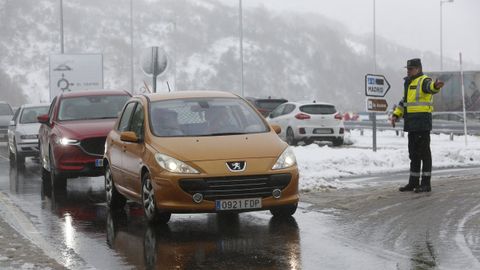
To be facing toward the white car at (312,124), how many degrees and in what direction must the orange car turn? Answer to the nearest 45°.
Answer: approximately 135° to its left

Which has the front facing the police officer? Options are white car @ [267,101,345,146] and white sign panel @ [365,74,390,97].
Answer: the white sign panel

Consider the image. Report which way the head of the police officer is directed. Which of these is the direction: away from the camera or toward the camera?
toward the camera

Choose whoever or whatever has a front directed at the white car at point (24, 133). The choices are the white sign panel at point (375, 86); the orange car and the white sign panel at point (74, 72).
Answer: the white sign panel at point (74, 72)

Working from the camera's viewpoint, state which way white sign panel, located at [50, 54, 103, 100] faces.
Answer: facing the viewer

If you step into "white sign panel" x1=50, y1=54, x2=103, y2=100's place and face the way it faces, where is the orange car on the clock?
The orange car is roughly at 12 o'clock from the white sign panel.

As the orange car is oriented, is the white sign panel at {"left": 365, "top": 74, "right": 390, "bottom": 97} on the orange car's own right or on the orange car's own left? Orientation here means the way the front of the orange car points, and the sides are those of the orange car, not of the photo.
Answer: on the orange car's own left

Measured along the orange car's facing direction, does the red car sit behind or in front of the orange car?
behind

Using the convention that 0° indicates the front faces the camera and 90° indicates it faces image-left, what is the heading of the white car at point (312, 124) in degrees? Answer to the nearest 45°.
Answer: approximately 135°

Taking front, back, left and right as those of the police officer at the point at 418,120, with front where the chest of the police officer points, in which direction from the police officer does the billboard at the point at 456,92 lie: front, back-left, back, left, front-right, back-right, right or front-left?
back-right

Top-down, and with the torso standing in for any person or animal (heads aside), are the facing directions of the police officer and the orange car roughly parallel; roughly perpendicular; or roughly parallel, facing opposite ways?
roughly perpendicular

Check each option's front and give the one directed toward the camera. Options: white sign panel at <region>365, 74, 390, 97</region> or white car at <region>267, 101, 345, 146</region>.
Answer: the white sign panel

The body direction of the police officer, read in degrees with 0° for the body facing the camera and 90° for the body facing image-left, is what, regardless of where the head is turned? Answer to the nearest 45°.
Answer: approximately 45°

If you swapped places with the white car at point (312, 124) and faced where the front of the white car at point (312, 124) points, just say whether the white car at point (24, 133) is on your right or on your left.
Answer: on your left

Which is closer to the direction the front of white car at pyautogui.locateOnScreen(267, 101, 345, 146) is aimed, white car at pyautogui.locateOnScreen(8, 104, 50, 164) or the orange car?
the white car

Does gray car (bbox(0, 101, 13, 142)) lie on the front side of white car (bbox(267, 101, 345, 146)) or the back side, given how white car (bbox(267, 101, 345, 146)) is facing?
on the front side
